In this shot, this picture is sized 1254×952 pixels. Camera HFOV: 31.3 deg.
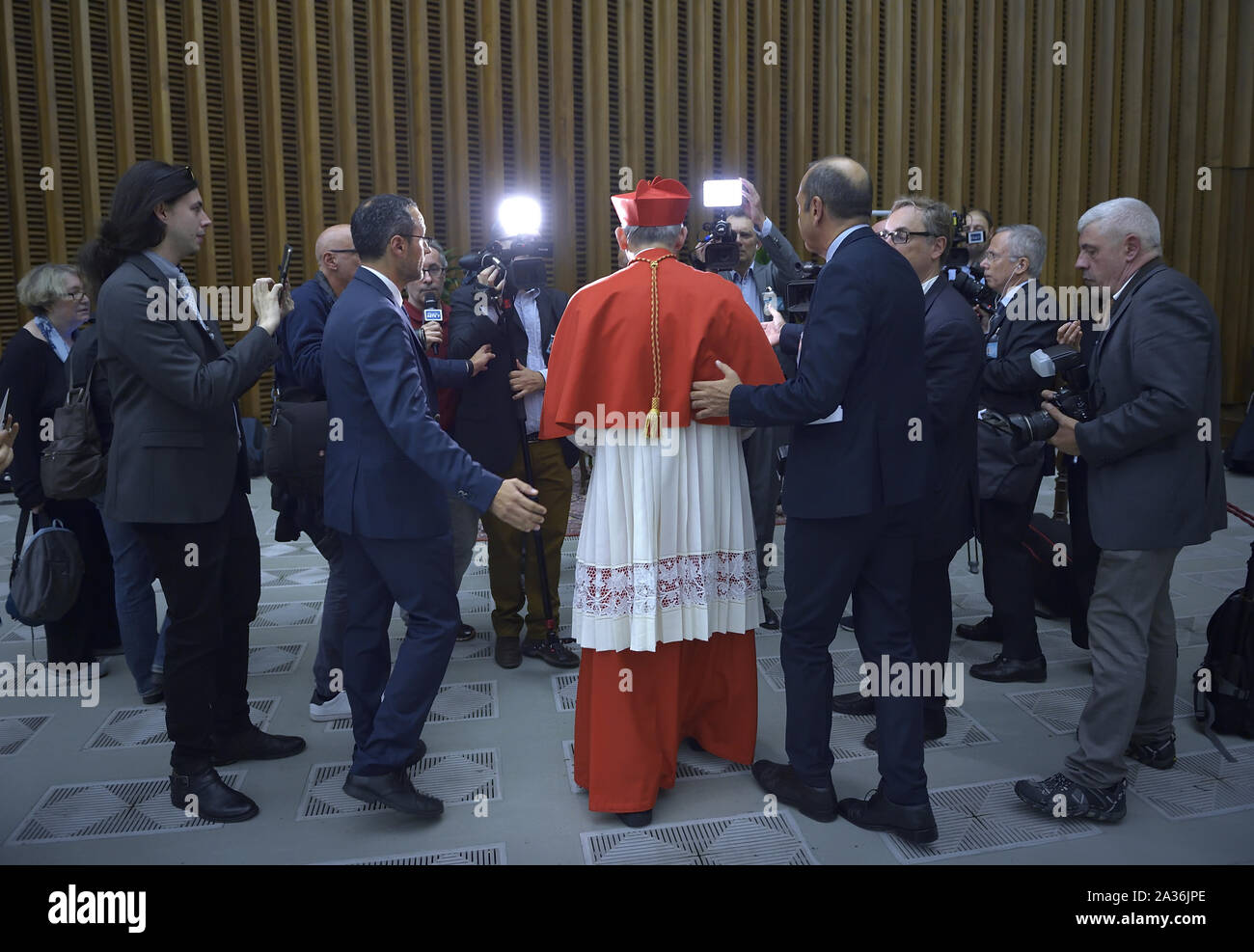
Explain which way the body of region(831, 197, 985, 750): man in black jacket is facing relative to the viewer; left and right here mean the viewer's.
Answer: facing the viewer and to the left of the viewer

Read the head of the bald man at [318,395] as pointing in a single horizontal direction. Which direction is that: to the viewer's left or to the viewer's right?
to the viewer's right

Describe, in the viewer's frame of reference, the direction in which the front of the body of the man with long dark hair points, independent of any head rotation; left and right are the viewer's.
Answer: facing to the right of the viewer

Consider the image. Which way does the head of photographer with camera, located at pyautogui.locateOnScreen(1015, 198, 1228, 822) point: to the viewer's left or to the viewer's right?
to the viewer's left

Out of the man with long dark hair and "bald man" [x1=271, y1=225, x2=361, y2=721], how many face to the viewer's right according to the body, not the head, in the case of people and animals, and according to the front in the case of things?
2

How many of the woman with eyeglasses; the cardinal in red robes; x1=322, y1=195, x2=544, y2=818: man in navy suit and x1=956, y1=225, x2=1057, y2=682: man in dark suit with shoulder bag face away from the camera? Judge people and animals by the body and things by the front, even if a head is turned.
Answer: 1

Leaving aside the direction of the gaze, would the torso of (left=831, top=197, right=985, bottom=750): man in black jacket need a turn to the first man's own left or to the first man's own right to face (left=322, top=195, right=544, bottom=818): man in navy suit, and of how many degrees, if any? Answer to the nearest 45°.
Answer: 0° — they already face them

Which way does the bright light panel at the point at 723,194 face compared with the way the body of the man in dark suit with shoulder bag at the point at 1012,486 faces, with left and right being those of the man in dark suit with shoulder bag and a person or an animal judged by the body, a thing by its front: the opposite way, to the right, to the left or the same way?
to the left

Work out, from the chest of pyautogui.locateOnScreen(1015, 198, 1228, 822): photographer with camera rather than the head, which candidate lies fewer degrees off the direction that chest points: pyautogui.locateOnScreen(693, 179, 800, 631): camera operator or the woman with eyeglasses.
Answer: the woman with eyeglasses

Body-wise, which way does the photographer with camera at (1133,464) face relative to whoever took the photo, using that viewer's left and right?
facing to the left of the viewer

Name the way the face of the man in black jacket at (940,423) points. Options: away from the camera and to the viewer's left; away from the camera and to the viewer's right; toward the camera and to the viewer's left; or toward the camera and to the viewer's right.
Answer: toward the camera and to the viewer's left

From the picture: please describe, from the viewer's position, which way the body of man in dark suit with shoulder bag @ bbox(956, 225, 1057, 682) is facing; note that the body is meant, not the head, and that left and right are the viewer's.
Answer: facing to the left of the viewer

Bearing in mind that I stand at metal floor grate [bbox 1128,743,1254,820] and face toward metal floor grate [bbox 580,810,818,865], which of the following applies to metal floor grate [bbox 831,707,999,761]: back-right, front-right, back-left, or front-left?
front-right

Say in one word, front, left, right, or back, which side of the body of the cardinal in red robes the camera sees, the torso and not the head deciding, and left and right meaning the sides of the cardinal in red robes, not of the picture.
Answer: back

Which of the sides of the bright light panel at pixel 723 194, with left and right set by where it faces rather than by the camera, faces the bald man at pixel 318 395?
right
